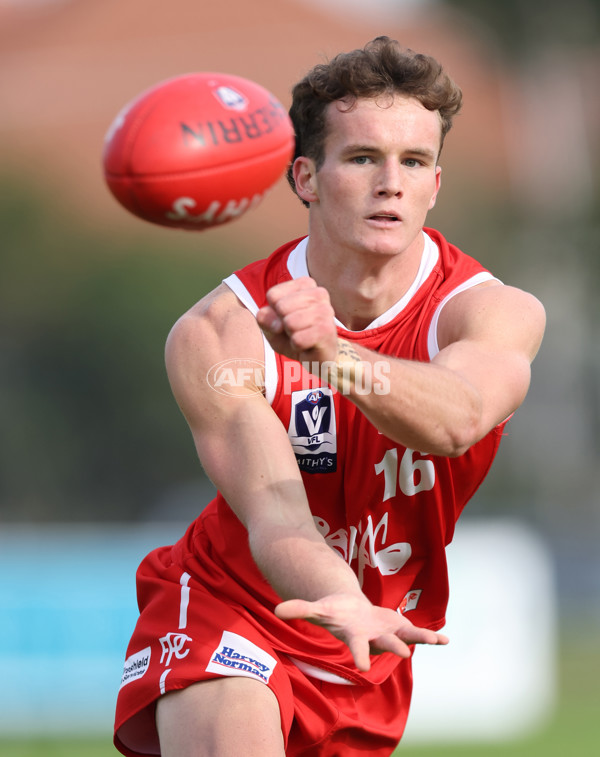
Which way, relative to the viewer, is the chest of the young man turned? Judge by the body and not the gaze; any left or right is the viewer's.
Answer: facing the viewer
